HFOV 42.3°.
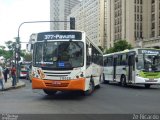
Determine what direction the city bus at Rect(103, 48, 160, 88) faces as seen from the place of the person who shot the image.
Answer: facing the viewer and to the right of the viewer

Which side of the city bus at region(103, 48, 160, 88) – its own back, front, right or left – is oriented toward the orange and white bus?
right
